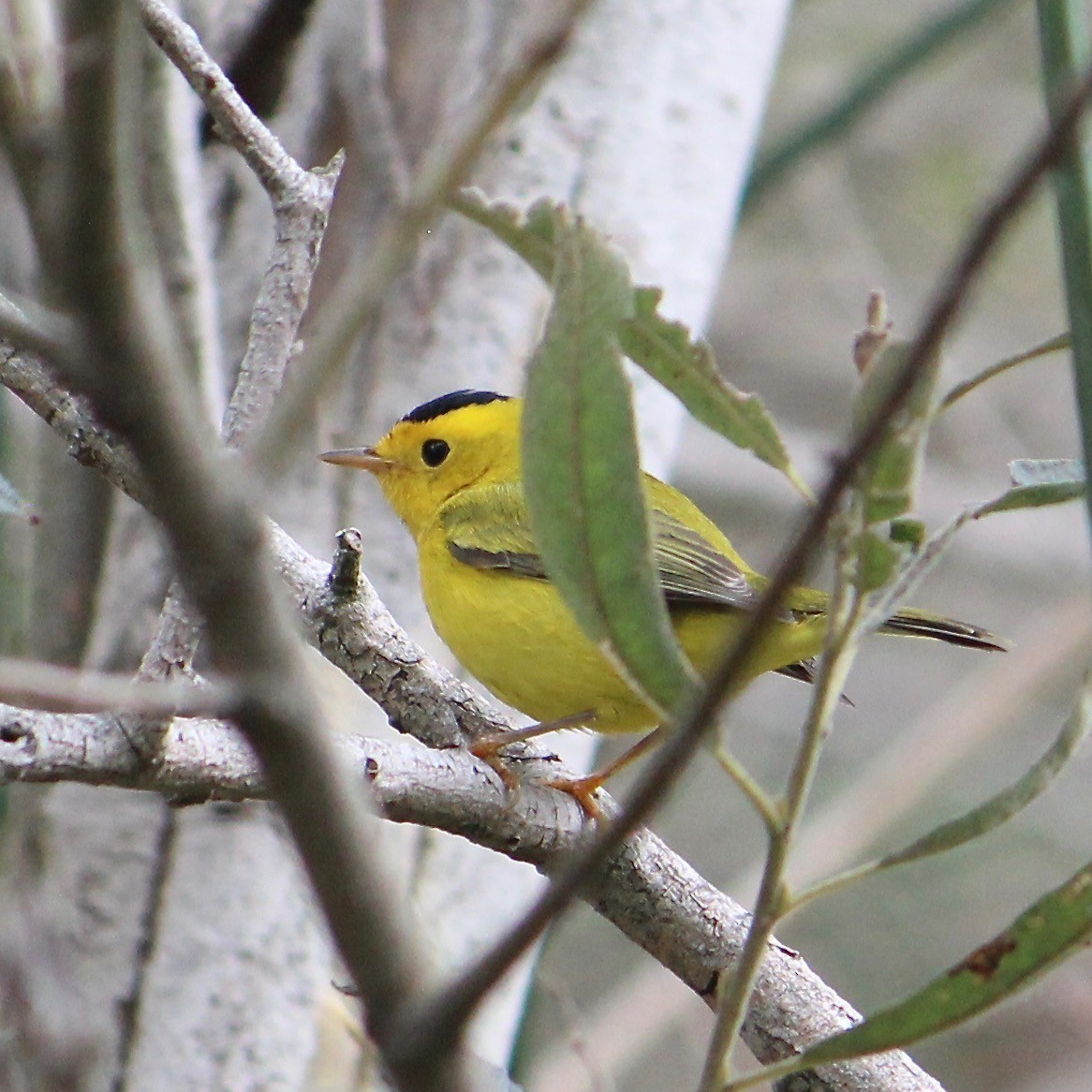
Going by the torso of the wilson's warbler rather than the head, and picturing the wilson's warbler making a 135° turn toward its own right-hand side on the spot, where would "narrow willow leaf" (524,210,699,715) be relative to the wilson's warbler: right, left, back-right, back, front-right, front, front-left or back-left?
back-right

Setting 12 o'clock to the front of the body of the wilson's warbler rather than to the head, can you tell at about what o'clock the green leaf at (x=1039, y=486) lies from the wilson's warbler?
The green leaf is roughly at 8 o'clock from the wilson's warbler.

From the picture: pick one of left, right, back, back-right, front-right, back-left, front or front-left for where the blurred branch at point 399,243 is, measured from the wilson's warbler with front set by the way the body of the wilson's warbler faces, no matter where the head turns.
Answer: left

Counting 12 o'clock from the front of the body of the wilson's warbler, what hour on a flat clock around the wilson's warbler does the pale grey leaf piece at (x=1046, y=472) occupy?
The pale grey leaf piece is roughly at 6 o'clock from the wilson's warbler.

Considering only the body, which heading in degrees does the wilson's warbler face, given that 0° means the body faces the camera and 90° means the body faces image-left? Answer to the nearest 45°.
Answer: approximately 90°

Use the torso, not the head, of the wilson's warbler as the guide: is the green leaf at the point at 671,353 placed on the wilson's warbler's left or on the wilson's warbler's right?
on the wilson's warbler's left
